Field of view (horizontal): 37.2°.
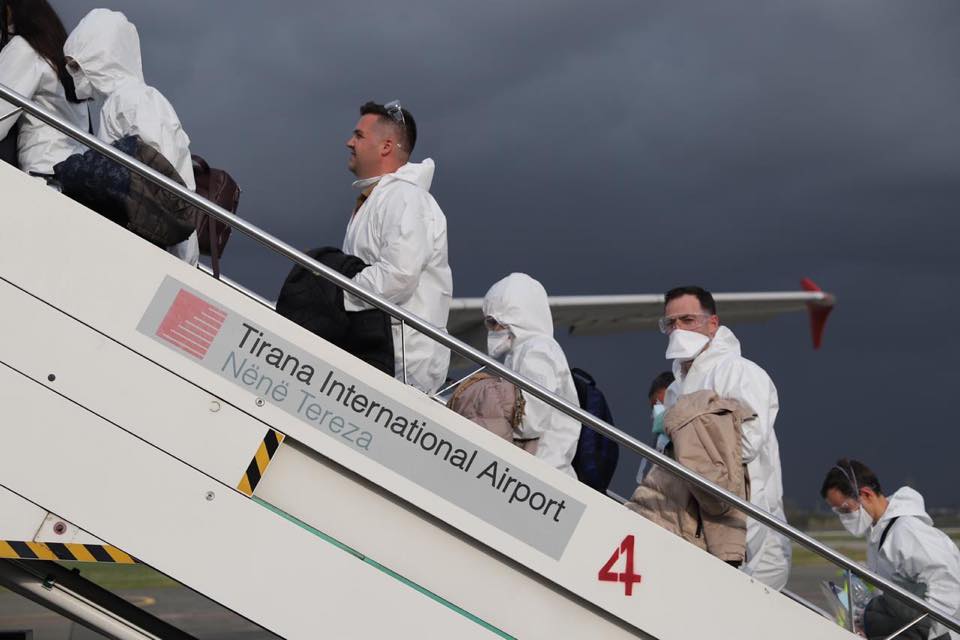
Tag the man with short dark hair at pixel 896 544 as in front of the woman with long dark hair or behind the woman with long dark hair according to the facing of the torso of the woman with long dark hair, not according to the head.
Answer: behind

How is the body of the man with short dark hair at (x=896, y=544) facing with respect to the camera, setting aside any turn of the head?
to the viewer's left

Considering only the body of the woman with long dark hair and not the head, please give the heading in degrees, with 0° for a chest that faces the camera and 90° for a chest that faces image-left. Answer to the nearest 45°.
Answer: approximately 90°

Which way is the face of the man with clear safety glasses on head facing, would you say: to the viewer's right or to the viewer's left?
to the viewer's left

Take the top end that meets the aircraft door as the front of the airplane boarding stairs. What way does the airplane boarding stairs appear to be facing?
to the viewer's left

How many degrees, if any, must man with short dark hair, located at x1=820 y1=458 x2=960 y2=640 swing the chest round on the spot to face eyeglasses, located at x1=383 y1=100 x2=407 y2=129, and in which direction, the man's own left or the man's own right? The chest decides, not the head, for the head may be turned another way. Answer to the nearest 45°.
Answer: approximately 45° to the man's own left

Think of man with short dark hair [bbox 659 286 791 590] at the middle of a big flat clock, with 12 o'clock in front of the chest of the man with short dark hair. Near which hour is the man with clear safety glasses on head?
The man with clear safety glasses on head is roughly at 1 o'clock from the man with short dark hair.

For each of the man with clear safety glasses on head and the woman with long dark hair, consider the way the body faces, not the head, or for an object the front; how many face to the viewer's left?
2

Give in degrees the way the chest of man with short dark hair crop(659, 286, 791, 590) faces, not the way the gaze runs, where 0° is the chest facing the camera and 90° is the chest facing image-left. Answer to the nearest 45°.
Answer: approximately 45°

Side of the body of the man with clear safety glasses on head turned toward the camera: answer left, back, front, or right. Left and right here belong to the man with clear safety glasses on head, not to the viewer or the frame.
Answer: left
